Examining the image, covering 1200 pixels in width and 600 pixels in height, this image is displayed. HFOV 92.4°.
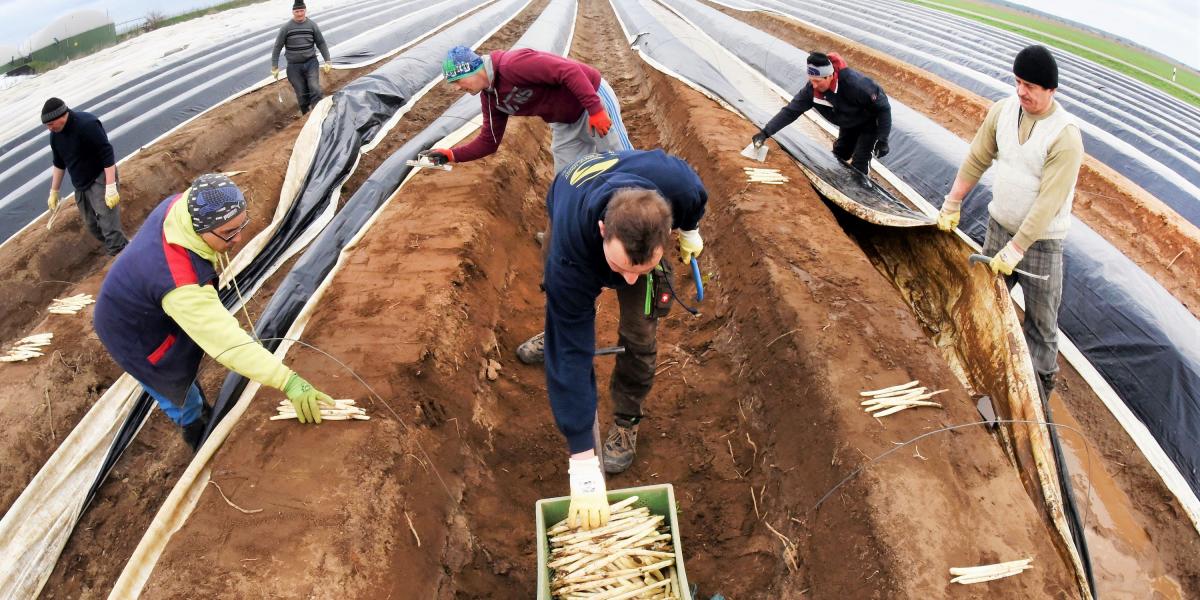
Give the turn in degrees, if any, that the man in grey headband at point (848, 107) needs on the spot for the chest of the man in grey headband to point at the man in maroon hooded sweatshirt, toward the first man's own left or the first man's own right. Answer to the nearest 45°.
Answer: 0° — they already face them

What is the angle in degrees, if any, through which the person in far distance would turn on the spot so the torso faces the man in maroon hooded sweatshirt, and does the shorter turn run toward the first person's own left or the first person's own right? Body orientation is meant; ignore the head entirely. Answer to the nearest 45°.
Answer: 0° — they already face them

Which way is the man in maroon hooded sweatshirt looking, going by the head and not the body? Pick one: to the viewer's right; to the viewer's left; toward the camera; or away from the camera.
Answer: to the viewer's left

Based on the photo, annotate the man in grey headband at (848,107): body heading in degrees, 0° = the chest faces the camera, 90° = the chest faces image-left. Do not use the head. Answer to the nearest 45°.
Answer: approximately 45°

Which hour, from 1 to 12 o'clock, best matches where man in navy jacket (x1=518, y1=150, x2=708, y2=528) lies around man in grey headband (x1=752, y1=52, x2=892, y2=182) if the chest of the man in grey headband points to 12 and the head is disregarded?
The man in navy jacket is roughly at 11 o'clock from the man in grey headband.

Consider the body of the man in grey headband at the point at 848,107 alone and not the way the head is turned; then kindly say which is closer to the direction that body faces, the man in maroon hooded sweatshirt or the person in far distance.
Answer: the man in maroon hooded sweatshirt

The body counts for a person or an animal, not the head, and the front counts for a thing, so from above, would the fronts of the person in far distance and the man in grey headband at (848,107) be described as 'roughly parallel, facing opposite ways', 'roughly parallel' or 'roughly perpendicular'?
roughly perpendicular

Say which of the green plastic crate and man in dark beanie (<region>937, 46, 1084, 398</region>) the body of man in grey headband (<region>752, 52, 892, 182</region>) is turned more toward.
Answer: the green plastic crate

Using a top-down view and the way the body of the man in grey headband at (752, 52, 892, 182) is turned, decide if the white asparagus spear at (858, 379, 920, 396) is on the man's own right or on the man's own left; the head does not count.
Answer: on the man's own left

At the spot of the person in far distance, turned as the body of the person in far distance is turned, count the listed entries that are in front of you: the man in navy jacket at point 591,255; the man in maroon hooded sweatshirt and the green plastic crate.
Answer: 3

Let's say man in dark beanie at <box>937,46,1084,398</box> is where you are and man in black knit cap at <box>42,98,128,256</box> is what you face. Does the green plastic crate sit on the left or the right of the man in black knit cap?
left
